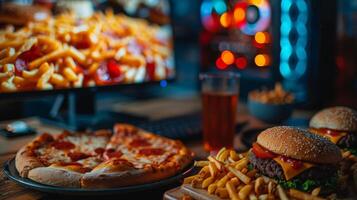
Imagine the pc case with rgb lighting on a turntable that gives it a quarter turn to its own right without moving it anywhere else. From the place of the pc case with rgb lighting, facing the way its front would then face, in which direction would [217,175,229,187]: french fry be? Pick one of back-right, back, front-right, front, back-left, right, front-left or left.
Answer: front-left

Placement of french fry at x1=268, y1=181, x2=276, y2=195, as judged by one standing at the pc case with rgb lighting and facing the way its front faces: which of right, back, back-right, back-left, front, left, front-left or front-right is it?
front-right

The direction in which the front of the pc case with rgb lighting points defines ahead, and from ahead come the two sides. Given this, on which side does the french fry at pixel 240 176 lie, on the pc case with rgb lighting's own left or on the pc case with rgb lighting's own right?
on the pc case with rgb lighting's own right

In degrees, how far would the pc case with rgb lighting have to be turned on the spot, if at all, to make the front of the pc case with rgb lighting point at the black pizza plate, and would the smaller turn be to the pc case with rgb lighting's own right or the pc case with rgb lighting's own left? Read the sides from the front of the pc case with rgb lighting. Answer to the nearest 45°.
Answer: approximately 45° to the pc case with rgb lighting's own right

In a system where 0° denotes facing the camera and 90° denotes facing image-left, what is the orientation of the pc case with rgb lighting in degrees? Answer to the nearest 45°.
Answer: approximately 315°

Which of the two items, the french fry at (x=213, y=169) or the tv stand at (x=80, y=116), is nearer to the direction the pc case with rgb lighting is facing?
the french fry

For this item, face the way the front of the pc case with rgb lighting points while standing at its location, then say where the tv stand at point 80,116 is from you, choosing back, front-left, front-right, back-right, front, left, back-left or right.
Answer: right

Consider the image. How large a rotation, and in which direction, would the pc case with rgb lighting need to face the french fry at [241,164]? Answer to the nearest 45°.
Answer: approximately 45° to its right

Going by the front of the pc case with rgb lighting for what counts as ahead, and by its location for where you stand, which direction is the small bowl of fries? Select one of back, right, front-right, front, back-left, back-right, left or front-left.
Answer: front-right

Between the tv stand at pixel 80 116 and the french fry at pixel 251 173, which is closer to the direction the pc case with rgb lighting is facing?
the french fry
